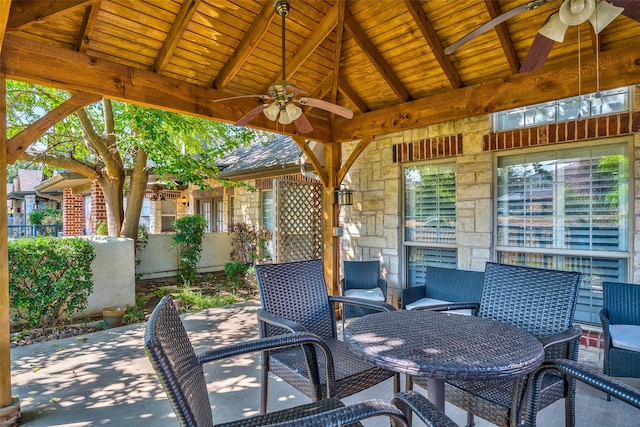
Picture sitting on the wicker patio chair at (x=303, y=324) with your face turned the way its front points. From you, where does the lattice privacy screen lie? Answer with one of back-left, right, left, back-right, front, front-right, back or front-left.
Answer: back-left

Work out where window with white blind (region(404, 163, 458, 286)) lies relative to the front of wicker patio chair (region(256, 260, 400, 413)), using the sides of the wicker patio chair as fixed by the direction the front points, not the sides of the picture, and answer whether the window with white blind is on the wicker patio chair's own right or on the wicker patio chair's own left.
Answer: on the wicker patio chair's own left

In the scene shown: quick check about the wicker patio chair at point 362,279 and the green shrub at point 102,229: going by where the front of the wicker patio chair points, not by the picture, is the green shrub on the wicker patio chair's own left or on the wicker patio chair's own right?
on the wicker patio chair's own right

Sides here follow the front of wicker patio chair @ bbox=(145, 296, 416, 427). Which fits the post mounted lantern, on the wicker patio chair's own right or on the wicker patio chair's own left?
on the wicker patio chair's own left

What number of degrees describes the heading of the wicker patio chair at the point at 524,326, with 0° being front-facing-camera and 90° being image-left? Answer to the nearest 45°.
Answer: approximately 45°

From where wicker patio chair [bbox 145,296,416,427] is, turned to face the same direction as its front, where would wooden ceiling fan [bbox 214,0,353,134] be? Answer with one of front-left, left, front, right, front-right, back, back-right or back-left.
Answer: left

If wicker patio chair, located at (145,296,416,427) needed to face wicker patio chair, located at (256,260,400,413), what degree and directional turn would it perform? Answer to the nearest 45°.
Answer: approximately 90° to its left

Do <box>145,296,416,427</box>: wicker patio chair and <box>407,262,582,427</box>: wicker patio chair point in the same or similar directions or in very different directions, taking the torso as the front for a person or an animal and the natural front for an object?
very different directions

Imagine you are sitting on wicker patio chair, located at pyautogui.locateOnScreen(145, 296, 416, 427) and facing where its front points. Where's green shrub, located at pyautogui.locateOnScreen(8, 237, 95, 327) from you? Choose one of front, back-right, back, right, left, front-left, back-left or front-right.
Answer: back-left

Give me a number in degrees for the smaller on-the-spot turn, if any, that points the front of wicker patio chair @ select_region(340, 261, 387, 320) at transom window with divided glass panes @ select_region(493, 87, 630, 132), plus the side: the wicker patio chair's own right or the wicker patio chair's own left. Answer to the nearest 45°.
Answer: approximately 45° to the wicker patio chair's own left

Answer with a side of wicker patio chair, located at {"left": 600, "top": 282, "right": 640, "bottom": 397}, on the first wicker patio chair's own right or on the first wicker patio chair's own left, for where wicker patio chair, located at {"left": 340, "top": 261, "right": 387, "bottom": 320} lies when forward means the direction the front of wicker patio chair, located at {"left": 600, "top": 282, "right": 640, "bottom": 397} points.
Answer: on the first wicker patio chair's own right

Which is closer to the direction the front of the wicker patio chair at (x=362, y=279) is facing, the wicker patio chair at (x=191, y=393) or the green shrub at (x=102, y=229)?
the wicker patio chair

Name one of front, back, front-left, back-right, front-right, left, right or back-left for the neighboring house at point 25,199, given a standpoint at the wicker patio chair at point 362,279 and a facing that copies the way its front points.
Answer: back-right

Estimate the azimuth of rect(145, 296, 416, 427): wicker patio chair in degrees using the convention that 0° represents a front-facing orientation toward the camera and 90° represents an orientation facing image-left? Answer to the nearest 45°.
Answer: approximately 270°
